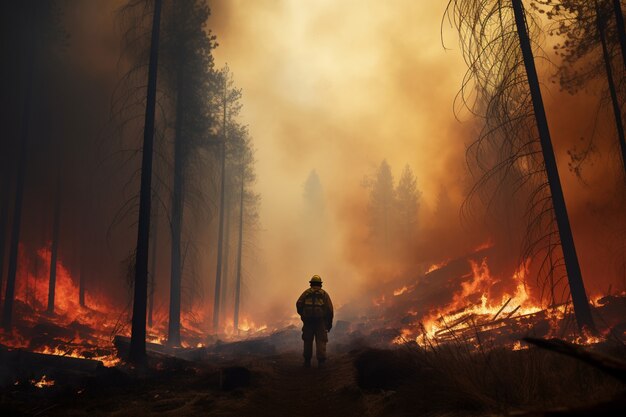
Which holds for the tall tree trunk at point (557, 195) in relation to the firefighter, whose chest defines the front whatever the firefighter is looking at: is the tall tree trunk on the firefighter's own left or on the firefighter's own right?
on the firefighter's own right

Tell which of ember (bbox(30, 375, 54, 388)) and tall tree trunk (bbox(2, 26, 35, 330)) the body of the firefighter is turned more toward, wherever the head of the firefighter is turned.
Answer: the tall tree trunk

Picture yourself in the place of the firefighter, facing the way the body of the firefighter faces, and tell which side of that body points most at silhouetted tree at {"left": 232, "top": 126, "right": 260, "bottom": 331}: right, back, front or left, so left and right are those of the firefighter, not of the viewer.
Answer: front

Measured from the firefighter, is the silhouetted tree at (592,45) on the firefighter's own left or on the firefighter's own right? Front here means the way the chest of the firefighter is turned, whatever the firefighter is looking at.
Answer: on the firefighter's own right

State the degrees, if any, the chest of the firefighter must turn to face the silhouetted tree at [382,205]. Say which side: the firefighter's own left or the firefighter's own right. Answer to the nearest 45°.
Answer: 0° — they already face it

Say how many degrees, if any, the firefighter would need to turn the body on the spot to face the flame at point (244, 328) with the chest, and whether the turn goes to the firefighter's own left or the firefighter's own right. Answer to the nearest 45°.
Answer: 0° — they already face it

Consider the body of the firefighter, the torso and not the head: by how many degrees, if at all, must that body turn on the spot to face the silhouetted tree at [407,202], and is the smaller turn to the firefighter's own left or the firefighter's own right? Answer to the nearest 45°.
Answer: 0° — they already face it

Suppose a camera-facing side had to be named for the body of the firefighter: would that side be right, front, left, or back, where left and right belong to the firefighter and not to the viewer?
back

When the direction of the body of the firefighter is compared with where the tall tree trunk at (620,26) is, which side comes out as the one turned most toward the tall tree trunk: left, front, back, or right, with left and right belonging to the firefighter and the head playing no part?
right

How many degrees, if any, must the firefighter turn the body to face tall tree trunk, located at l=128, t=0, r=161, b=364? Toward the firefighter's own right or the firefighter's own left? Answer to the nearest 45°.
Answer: approximately 90° to the firefighter's own left
